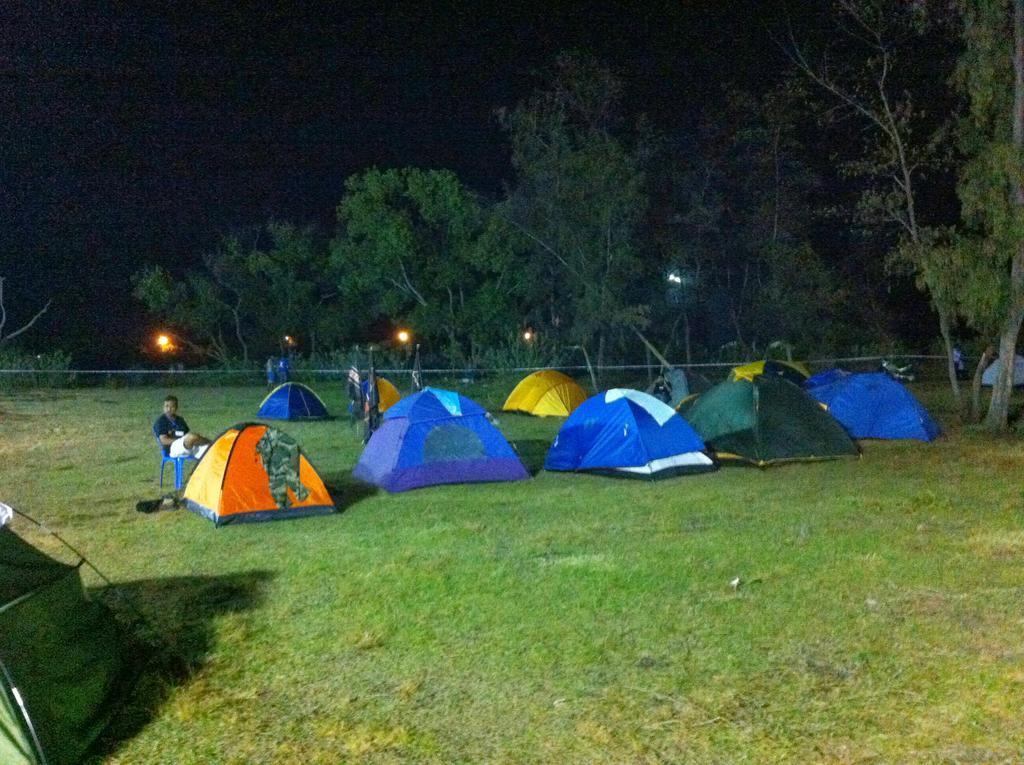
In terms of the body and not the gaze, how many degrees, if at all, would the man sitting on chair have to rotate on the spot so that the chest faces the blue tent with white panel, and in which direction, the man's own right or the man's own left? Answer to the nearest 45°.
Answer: approximately 45° to the man's own left

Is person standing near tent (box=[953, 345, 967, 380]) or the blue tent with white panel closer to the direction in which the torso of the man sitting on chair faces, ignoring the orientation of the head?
the blue tent with white panel

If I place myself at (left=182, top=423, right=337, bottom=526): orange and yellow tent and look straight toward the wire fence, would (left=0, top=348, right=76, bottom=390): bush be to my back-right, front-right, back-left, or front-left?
front-left

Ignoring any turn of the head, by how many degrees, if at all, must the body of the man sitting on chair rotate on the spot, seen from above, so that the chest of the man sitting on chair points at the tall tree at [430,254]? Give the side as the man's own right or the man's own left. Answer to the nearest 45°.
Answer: approximately 135° to the man's own left

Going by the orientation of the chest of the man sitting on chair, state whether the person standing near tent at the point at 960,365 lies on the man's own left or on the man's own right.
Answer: on the man's own left

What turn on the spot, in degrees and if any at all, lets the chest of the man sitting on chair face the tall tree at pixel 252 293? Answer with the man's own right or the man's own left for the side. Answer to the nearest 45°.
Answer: approximately 135° to the man's own left

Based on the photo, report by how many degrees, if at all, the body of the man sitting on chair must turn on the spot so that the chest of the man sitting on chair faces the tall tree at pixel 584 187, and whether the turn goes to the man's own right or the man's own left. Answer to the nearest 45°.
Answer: approximately 90° to the man's own left

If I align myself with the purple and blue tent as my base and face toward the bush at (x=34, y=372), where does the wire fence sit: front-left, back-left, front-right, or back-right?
front-right

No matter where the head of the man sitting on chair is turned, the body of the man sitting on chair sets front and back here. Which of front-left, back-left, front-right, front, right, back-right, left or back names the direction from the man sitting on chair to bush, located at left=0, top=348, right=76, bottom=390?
back-left

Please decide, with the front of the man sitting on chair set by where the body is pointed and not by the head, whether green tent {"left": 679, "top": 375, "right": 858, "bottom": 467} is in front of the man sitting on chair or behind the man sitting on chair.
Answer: in front

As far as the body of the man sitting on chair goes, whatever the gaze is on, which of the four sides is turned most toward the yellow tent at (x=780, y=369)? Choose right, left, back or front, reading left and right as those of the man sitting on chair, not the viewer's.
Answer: left

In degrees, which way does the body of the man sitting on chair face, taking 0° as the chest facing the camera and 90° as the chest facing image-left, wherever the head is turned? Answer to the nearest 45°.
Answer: approximately 315°
